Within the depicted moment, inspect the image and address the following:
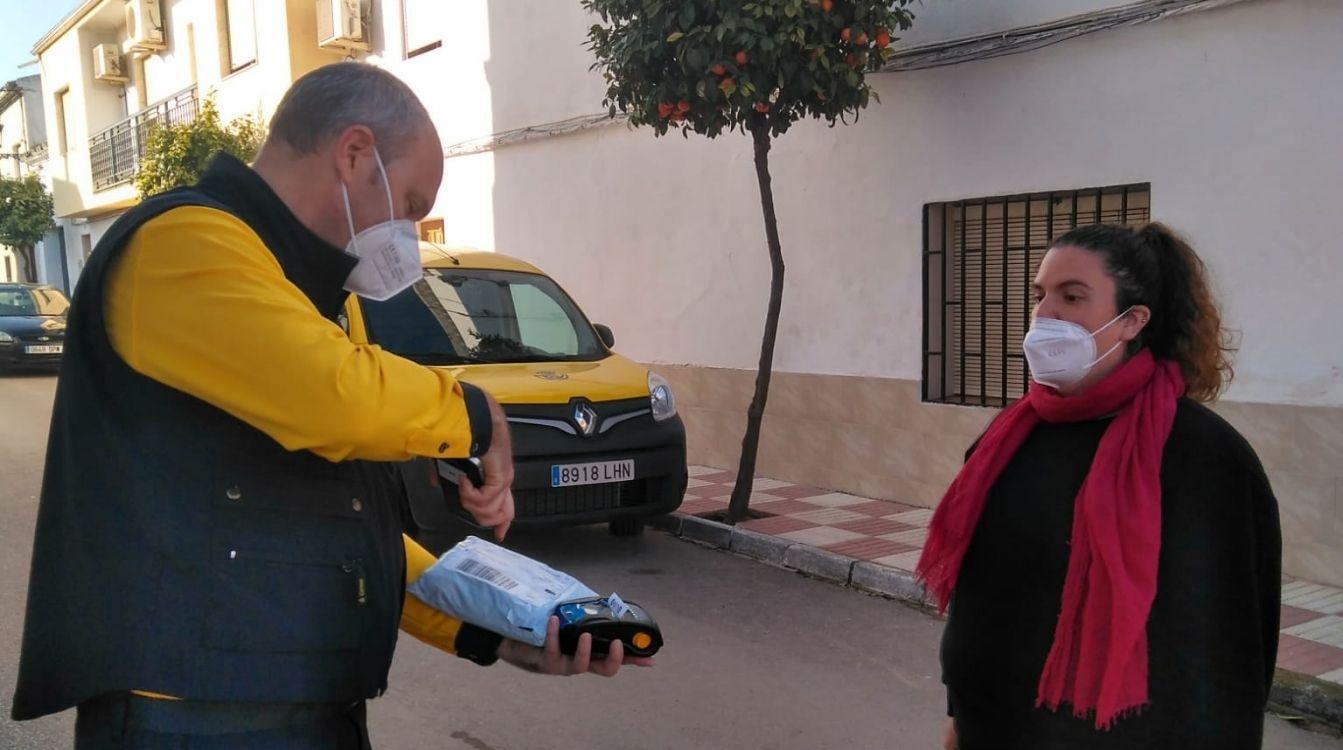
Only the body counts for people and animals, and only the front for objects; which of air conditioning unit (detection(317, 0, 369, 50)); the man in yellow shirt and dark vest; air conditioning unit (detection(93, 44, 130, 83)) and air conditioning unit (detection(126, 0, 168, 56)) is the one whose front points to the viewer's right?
the man in yellow shirt and dark vest

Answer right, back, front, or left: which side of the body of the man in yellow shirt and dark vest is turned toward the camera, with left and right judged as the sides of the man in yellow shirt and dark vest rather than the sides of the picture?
right

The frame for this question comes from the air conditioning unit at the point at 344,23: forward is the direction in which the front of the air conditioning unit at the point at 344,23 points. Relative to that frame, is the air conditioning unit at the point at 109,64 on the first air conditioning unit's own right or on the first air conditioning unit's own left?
on the first air conditioning unit's own right

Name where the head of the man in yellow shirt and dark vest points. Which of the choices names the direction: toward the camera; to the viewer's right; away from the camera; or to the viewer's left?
to the viewer's right

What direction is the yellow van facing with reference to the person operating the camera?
facing the viewer and to the right of the viewer

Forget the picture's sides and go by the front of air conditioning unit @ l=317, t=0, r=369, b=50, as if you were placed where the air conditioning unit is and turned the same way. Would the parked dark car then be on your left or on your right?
on your right

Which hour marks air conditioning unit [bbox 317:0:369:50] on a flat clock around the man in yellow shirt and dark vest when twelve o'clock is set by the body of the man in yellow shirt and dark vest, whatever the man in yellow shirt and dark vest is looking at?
The air conditioning unit is roughly at 9 o'clock from the man in yellow shirt and dark vest.

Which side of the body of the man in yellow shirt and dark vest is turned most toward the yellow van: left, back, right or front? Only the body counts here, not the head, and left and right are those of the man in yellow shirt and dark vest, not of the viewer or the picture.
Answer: left
